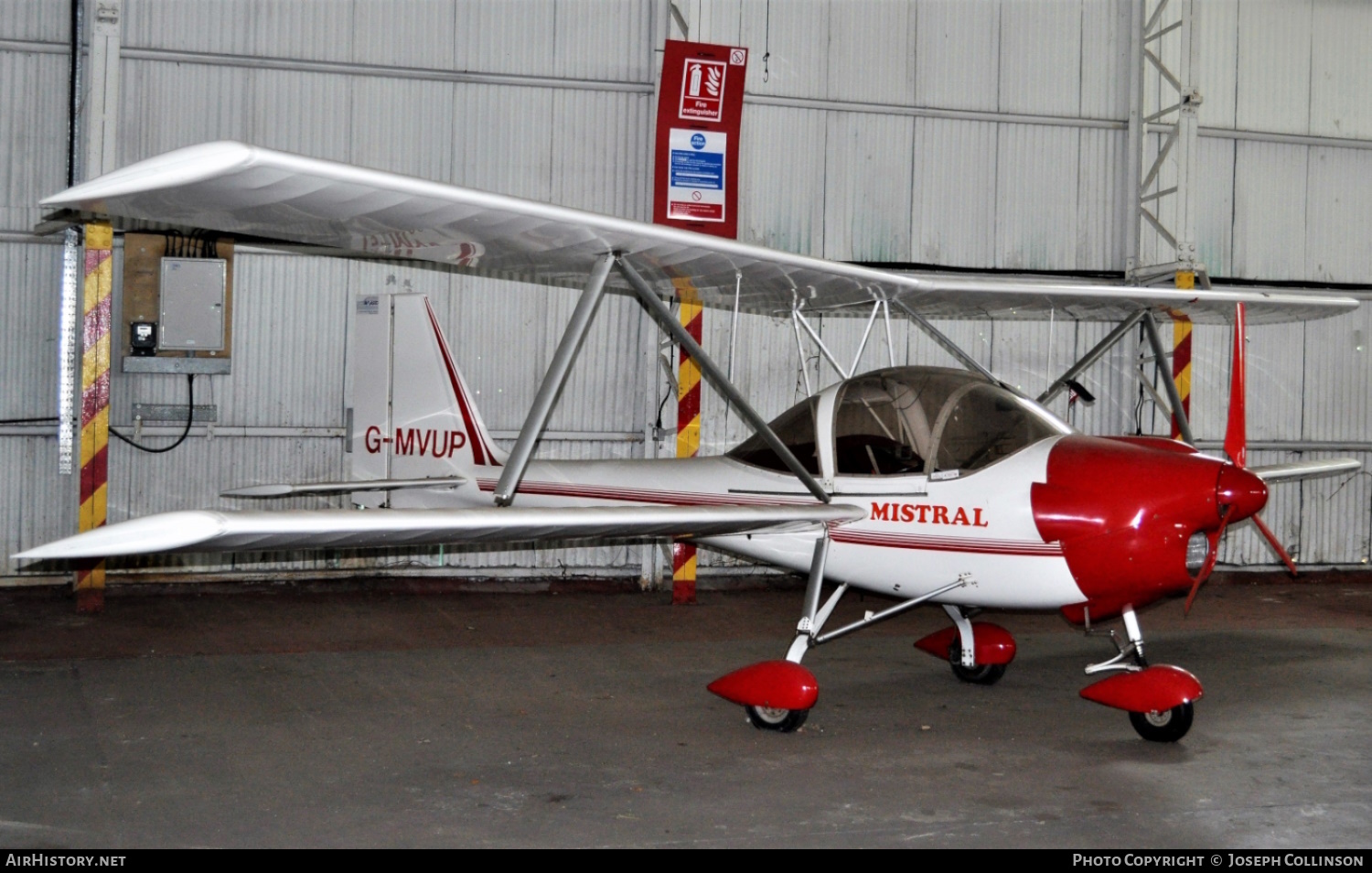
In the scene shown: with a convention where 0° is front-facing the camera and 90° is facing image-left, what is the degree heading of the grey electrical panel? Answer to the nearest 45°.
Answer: approximately 0°

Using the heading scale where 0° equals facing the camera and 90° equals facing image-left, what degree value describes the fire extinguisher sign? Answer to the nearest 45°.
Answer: approximately 0°

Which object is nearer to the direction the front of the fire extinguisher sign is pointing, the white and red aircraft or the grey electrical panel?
the white and red aircraft

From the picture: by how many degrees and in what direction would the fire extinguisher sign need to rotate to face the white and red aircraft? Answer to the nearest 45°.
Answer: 0° — it already faces it

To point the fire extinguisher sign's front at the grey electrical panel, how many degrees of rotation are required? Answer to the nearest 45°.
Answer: approximately 90° to its right

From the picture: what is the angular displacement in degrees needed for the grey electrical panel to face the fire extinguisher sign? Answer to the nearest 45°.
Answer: approximately 90° to its left

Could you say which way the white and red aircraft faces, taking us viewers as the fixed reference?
facing the viewer and to the right of the viewer

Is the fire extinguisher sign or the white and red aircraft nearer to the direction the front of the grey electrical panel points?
the white and red aircraft

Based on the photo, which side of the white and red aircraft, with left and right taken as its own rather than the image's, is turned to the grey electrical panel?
back

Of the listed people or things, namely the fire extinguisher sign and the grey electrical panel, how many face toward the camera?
2
